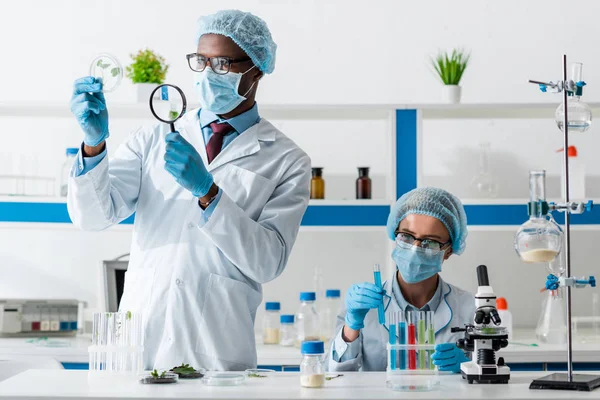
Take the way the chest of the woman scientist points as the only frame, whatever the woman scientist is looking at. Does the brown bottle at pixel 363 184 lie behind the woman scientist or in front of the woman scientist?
behind

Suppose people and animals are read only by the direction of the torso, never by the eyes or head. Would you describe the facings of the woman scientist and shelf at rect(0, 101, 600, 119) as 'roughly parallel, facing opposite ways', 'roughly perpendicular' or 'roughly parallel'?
roughly parallel

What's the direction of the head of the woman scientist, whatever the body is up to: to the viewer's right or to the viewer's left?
to the viewer's left

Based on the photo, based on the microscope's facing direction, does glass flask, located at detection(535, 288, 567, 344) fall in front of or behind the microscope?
behind

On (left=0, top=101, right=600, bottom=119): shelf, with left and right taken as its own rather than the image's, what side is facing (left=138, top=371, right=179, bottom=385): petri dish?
front

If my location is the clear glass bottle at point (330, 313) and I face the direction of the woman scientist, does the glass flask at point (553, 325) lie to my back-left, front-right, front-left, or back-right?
front-left

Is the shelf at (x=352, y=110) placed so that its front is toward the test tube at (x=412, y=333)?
yes

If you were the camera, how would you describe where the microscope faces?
facing the viewer

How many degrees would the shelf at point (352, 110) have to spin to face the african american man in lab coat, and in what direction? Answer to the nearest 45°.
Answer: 0° — it already faces them

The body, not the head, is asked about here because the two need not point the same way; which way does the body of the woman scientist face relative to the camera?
toward the camera

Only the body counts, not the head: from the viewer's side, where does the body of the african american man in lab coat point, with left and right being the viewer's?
facing the viewer and to the left of the viewer

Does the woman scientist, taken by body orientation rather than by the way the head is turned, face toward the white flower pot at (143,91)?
no

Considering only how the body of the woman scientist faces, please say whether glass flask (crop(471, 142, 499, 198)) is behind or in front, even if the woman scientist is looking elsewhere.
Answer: behind

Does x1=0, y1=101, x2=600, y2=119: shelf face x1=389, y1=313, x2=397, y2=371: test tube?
yes

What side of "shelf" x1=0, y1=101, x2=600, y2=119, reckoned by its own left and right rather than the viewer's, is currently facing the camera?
front
